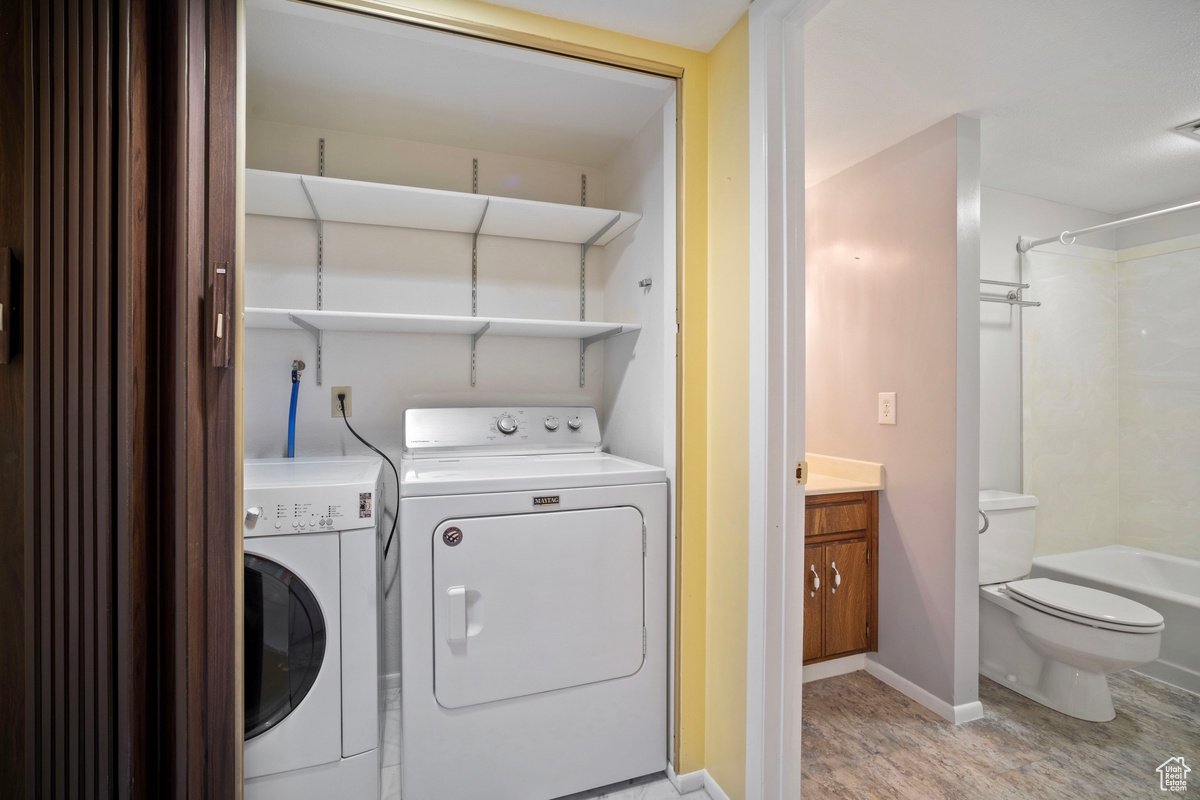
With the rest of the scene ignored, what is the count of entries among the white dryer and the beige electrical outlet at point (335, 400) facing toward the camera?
2

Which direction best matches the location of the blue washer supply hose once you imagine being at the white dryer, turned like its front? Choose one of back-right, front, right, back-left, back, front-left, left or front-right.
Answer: back-right

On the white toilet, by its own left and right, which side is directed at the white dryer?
right

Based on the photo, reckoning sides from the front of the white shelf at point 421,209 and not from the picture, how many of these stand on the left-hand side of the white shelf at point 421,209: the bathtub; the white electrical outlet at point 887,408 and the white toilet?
3

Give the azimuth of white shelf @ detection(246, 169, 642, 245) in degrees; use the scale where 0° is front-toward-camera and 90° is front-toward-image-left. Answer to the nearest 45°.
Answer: approximately 0°
